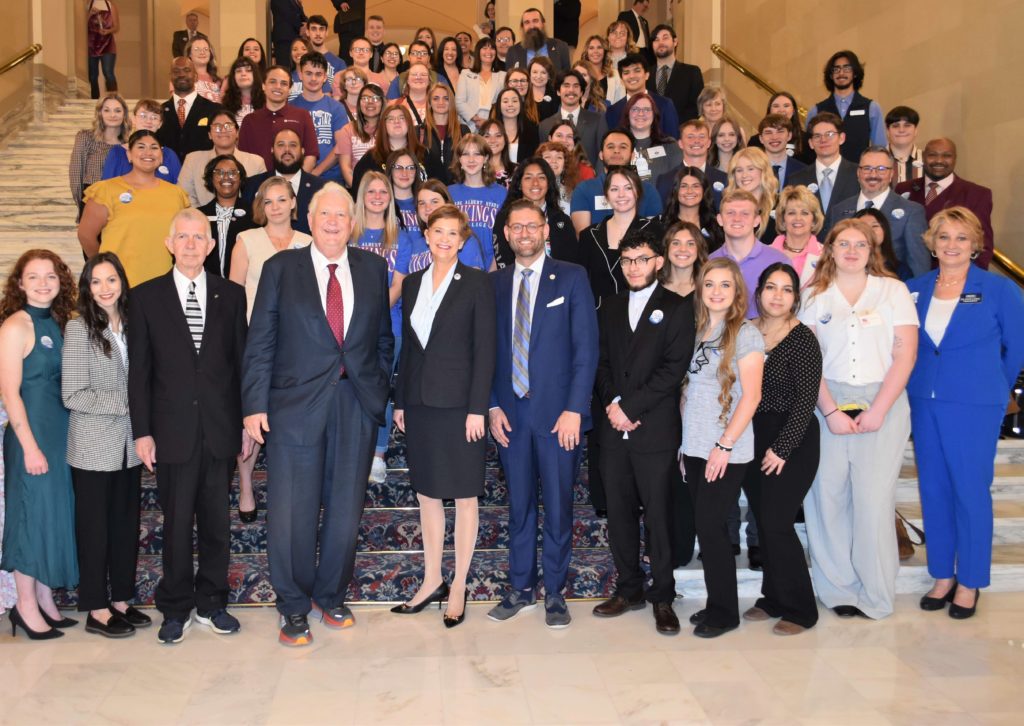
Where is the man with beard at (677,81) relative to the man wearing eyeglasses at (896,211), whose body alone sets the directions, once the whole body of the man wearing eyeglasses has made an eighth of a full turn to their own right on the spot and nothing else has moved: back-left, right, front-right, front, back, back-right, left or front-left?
right

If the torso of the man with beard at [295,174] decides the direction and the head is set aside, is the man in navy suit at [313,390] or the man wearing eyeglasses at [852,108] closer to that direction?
the man in navy suit

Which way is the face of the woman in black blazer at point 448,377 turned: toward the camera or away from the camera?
toward the camera

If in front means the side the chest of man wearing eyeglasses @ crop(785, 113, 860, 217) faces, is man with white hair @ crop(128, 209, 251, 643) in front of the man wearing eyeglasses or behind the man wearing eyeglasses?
in front

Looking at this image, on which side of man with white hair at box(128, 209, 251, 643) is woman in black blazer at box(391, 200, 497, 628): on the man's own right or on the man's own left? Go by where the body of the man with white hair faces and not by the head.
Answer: on the man's own left

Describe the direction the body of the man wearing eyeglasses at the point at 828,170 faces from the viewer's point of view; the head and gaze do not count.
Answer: toward the camera

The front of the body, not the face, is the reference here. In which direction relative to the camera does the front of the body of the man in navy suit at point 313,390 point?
toward the camera

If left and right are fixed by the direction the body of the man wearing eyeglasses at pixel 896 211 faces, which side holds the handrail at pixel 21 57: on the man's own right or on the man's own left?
on the man's own right

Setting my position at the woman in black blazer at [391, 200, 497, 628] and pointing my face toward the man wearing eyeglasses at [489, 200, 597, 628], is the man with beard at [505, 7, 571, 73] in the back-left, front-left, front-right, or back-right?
front-left

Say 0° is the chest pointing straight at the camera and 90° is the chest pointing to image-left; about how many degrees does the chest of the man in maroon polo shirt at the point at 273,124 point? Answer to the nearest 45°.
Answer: approximately 0°

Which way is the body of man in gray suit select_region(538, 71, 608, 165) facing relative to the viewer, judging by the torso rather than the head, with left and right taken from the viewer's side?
facing the viewer

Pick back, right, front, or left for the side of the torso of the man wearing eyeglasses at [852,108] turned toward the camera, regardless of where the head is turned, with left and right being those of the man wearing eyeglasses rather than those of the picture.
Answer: front

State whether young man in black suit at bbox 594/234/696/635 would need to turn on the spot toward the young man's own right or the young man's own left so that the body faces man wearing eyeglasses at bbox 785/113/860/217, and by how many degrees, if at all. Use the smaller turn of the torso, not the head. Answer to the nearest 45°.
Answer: approximately 180°

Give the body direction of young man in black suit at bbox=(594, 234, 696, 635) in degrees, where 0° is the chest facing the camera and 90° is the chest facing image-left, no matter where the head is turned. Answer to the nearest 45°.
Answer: approximately 45°

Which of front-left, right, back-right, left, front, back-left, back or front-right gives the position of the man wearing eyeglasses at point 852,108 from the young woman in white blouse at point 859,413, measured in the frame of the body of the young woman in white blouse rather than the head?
back
